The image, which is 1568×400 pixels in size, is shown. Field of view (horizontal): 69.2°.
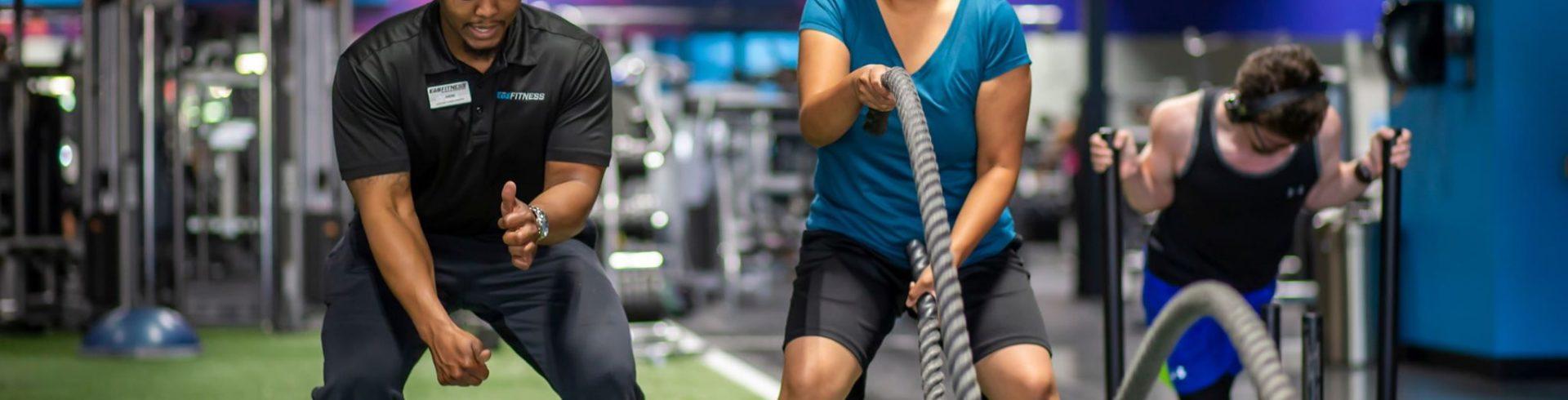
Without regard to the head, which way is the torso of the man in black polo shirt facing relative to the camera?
toward the camera

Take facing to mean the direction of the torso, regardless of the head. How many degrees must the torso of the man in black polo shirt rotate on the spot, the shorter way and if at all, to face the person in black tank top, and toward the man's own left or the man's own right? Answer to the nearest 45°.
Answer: approximately 90° to the man's own left

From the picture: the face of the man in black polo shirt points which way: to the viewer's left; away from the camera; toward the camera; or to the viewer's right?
toward the camera

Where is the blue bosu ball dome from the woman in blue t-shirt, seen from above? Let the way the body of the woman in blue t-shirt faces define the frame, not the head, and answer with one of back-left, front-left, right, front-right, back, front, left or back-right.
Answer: back-right

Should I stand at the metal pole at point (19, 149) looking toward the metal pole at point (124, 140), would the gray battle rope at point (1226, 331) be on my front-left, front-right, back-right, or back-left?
front-right

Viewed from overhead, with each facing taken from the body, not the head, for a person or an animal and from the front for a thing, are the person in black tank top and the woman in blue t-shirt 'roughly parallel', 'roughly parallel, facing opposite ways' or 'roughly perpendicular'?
roughly parallel

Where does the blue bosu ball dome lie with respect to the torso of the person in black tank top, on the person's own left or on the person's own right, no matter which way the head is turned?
on the person's own right

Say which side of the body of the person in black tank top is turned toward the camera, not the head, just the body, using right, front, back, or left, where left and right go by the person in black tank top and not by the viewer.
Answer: front

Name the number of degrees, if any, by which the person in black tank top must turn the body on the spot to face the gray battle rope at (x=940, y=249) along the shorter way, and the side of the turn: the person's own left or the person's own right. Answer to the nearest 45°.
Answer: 0° — they already face it

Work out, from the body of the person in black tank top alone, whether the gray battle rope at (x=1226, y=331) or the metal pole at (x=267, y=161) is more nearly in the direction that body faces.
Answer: the gray battle rope

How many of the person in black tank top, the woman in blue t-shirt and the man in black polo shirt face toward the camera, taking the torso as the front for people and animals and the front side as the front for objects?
3
